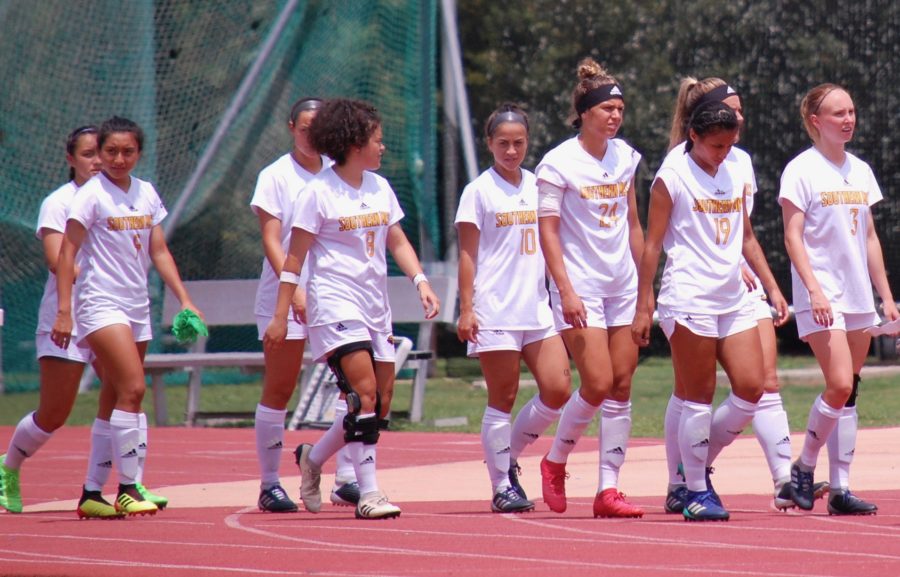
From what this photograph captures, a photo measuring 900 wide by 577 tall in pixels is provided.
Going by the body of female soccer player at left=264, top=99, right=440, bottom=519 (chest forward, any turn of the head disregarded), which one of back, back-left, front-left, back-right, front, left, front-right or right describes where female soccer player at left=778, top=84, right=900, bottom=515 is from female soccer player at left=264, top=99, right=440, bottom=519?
front-left

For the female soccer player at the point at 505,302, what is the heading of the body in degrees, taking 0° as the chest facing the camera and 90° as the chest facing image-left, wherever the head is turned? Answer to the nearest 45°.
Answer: approximately 315°

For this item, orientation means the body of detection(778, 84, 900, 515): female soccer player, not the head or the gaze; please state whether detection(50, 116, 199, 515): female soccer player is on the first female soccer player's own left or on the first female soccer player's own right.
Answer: on the first female soccer player's own right

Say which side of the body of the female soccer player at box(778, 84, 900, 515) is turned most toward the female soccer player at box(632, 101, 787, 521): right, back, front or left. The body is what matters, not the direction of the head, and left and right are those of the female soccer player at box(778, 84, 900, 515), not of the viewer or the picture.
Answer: right

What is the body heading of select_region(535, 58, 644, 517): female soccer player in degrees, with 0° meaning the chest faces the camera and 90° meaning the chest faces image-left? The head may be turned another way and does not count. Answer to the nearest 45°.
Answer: approximately 315°

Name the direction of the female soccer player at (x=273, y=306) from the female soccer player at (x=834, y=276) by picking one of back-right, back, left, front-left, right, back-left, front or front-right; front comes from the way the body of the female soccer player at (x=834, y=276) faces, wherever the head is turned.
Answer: back-right

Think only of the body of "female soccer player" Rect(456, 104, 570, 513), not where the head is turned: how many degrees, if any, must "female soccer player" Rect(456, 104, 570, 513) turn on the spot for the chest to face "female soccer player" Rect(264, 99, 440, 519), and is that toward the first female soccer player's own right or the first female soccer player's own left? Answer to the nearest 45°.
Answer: approximately 90° to the first female soccer player's own right

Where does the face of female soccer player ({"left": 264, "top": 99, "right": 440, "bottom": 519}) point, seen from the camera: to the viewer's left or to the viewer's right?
to the viewer's right
